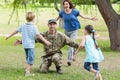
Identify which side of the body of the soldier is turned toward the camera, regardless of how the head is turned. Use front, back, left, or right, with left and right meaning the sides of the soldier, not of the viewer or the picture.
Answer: front

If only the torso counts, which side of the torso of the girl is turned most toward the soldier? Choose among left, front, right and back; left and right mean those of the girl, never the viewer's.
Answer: front

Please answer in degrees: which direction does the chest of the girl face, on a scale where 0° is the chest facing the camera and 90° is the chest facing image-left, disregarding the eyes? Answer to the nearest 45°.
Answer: approximately 135°

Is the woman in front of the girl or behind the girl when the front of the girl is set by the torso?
in front

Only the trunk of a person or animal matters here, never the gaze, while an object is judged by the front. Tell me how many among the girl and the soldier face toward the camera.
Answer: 1

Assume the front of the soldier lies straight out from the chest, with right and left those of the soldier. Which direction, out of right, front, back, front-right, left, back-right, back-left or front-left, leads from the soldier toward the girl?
front-left
